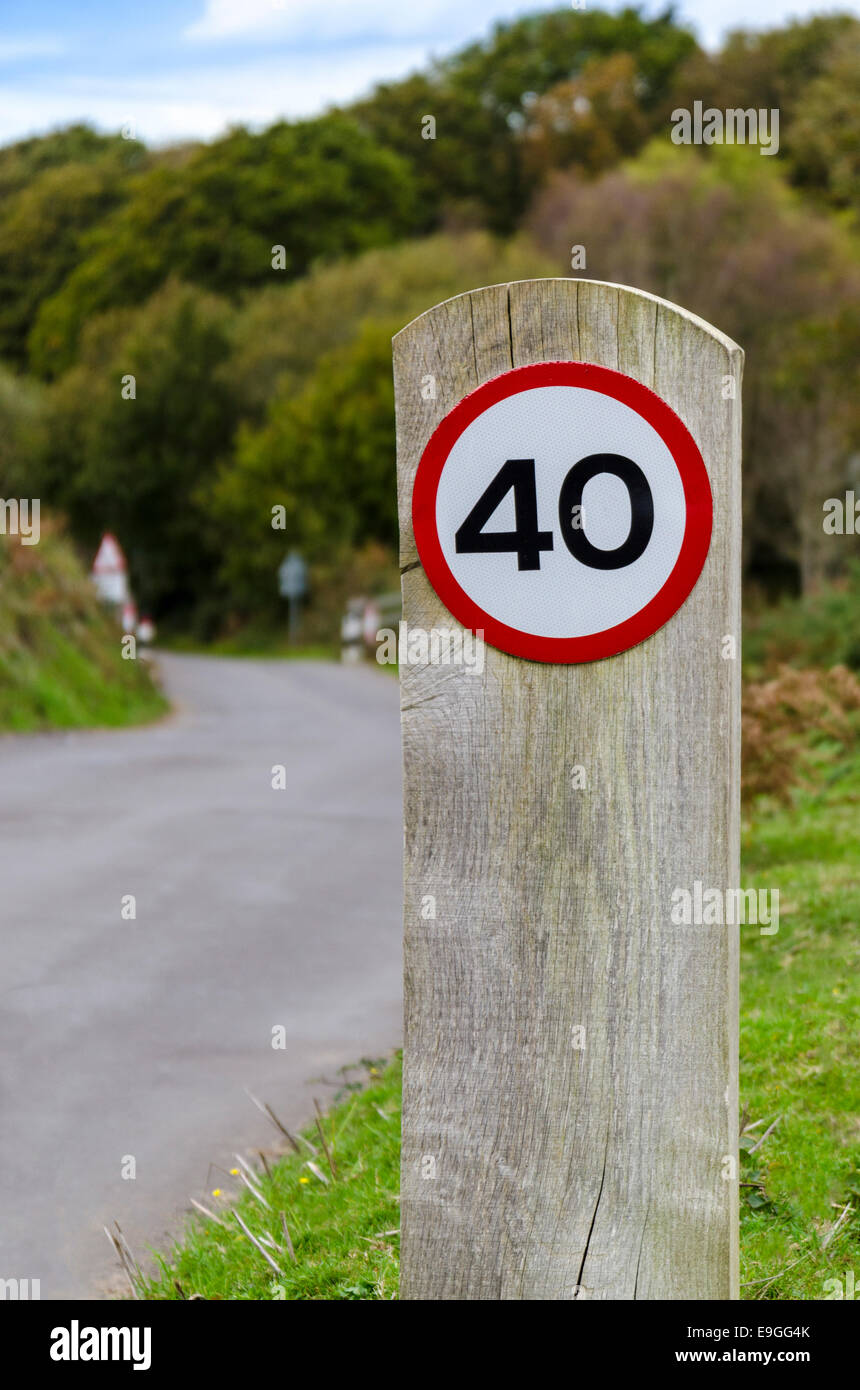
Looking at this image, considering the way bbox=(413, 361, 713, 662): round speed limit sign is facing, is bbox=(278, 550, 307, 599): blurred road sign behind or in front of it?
behind

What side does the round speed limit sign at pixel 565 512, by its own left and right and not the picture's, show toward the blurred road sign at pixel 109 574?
back

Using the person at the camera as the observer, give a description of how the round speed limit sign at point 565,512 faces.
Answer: facing the viewer
